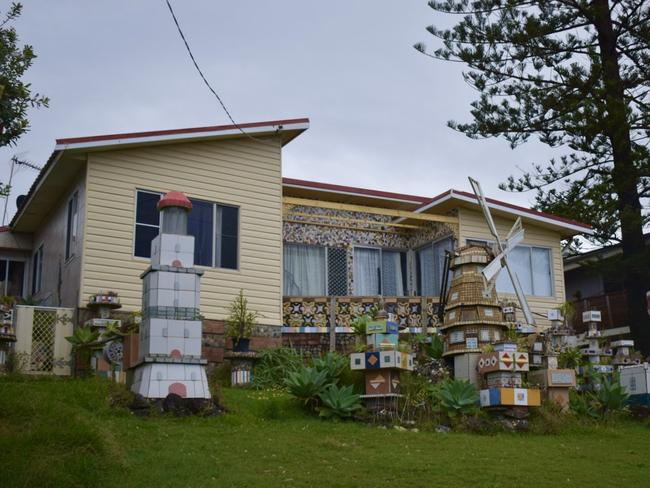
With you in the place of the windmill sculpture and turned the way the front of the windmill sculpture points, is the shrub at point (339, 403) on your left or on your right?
on your right

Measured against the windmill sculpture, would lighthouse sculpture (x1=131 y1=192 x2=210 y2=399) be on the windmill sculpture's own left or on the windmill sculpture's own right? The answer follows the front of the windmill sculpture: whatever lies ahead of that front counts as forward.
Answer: on the windmill sculpture's own right

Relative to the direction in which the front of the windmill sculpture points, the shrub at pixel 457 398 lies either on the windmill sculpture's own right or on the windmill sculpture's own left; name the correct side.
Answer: on the windmill sculpture's own right

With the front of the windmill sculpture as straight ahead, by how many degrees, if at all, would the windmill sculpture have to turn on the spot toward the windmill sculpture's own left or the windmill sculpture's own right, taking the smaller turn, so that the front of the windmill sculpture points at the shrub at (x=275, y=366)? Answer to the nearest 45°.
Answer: approximately 135° to the windmill sculpture's own right

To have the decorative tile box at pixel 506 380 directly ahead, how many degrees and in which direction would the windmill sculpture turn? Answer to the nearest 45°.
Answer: approximately 45° to its right

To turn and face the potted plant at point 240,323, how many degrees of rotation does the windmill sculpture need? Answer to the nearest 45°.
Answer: approximately 135° to its right

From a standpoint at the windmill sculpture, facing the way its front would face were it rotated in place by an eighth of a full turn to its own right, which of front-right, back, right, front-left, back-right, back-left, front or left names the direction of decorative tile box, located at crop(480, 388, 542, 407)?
front
